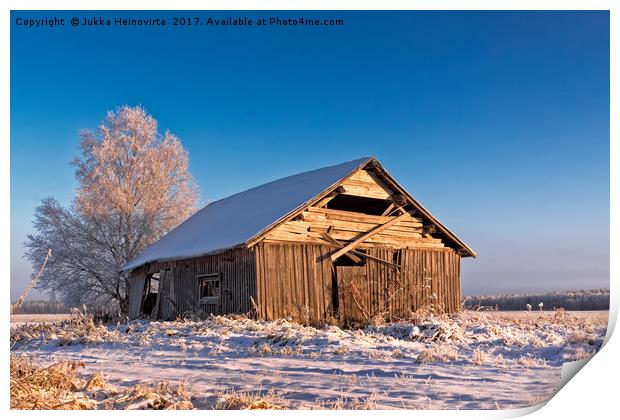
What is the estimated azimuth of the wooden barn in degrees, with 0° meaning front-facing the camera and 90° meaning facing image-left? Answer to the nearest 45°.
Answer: approximately 315°

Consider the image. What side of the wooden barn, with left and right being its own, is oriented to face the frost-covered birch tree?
back
